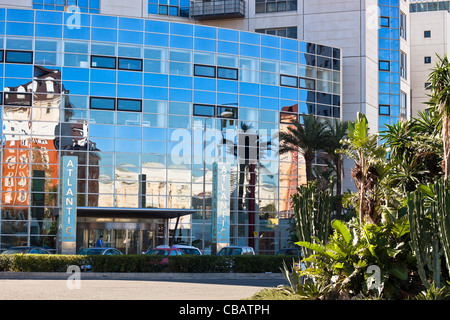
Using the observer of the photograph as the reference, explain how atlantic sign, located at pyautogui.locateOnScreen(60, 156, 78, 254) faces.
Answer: facing the viewer

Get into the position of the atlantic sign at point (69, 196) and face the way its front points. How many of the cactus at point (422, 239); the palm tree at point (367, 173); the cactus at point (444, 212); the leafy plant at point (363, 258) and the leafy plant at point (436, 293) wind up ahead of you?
5

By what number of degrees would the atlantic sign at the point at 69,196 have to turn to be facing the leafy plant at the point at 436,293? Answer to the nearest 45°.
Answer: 0° — it already faces it

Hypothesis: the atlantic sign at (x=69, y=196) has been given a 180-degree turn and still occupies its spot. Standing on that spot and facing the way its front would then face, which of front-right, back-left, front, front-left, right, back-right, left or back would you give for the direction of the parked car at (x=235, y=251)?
back-right

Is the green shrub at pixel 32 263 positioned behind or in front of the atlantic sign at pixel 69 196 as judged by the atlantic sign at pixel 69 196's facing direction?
in front

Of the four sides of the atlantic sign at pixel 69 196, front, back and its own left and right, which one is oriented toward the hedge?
front

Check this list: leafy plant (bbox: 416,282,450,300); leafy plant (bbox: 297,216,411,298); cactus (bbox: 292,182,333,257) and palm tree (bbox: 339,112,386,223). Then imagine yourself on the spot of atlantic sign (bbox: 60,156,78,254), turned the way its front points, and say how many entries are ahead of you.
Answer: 4

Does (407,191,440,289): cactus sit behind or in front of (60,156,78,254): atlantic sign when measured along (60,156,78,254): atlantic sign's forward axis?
in front

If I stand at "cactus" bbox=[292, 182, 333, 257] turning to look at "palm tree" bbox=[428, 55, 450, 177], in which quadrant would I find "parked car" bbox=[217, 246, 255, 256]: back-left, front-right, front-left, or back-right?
back-left

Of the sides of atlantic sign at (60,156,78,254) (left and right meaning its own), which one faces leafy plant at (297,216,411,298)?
front

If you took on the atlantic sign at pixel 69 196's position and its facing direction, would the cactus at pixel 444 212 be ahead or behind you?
ahead
